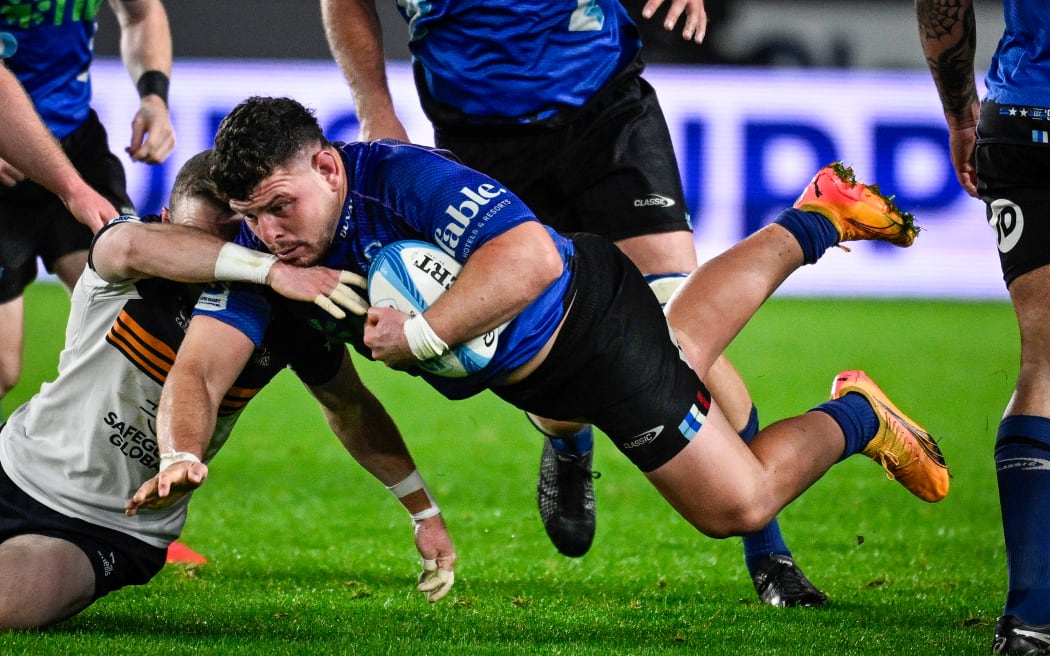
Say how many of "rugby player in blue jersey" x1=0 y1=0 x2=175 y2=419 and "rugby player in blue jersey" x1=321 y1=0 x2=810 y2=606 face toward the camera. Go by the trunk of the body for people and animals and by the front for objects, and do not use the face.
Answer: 2

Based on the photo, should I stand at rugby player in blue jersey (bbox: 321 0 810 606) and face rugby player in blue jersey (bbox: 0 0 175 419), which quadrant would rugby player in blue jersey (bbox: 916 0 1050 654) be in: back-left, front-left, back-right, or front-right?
back-left

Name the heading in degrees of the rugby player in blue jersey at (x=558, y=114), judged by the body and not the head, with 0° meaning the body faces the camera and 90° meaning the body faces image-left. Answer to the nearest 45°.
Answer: approximately 0°

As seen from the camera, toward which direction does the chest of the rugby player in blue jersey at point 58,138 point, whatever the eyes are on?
toward the camera

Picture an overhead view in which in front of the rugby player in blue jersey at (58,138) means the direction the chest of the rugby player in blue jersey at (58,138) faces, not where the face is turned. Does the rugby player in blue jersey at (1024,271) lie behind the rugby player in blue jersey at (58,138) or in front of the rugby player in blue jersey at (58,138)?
in front

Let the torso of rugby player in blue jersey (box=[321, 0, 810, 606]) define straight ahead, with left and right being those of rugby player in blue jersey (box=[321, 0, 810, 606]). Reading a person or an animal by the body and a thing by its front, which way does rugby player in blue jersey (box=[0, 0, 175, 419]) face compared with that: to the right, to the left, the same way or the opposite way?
the same way

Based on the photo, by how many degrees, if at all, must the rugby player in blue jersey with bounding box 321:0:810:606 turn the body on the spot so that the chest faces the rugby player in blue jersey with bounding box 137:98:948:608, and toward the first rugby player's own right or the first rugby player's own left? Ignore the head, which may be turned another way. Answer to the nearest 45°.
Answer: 0° — they already face them

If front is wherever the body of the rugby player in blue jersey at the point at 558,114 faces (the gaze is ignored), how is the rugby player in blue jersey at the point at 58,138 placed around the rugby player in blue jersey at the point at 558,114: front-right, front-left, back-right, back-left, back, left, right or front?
right

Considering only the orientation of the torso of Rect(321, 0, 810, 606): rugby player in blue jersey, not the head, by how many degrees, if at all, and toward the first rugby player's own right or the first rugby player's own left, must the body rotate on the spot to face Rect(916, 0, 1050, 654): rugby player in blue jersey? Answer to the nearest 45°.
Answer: approximately 45° to the first rugby player's own left

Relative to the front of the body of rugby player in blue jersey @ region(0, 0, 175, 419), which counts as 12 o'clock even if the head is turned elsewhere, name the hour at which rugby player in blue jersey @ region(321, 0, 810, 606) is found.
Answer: rugby player in blue jersey @ region(321, 0, 810, 606) is roughly at 10 o'clock from rugby player in blue jersey @ region(0, 0, 175, 419).
